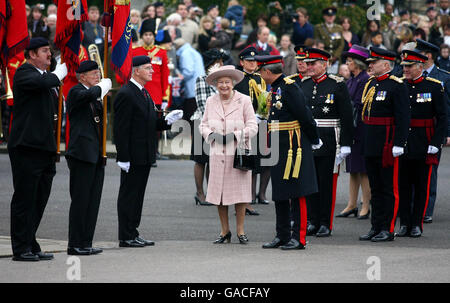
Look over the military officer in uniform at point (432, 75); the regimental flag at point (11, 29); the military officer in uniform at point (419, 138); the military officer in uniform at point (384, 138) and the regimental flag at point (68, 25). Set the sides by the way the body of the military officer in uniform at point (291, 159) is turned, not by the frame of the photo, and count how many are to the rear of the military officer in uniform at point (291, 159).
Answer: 3

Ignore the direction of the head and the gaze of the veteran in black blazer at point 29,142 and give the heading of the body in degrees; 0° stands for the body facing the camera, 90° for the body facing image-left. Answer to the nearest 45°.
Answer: approximately 270°

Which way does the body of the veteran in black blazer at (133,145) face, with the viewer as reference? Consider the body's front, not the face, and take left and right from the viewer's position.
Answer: facing to the right of the viewer

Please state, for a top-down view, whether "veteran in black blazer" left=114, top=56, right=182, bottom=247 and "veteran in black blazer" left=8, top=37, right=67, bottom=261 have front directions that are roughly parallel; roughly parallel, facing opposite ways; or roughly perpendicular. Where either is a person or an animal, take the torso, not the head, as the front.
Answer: roughly parallel

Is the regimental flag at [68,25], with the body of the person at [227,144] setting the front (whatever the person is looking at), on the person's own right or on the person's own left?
on the person's own right

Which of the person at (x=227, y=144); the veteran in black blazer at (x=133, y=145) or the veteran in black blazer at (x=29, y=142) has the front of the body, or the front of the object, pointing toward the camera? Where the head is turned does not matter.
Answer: the person

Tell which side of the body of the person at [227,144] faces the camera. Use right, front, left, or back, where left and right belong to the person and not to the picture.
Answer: front

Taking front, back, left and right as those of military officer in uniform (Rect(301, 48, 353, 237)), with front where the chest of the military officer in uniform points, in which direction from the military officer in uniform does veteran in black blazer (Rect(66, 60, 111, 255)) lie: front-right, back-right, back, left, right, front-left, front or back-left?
front

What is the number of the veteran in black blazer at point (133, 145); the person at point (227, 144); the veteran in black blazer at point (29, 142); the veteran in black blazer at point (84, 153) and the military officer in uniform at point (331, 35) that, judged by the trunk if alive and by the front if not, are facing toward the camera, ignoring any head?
2

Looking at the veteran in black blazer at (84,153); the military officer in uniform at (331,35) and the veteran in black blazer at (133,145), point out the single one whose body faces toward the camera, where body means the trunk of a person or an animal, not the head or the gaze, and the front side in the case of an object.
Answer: the military officer in uniform

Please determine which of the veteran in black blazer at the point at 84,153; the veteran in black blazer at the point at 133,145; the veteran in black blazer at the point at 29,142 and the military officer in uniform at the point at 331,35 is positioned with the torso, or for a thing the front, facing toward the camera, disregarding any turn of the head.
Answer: the military officer in uniform

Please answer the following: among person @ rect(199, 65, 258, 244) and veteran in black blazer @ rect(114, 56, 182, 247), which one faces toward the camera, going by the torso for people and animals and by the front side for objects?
the person

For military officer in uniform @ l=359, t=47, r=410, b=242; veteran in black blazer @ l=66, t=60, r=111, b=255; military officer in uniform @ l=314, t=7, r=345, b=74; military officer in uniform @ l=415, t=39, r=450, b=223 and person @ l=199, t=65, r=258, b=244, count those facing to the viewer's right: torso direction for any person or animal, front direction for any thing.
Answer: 1

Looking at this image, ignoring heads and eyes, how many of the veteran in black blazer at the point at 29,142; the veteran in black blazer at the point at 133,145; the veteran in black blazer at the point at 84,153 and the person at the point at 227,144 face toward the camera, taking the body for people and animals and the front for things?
1

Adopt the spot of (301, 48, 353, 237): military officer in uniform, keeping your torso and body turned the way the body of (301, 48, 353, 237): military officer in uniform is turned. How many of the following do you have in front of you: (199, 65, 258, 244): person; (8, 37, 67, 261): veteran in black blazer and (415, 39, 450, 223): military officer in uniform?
2

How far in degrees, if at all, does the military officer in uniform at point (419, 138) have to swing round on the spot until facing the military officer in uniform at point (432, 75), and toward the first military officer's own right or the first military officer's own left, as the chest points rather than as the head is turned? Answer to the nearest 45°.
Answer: approximately 135° to the first military officer's own right
